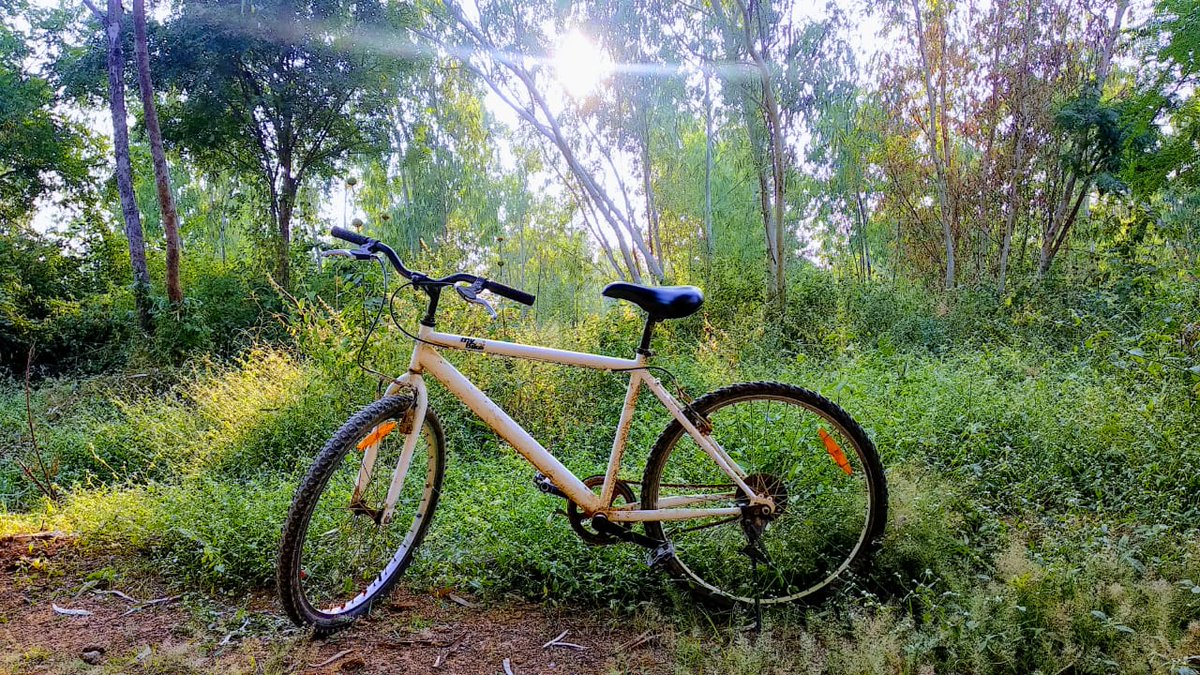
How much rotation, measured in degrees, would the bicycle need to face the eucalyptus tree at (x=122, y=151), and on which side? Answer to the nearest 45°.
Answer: approximately 45° to its right

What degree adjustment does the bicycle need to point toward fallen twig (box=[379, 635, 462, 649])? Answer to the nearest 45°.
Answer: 0° — it already faces it

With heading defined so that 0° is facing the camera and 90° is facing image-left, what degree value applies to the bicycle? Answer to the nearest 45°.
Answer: approximately 90°

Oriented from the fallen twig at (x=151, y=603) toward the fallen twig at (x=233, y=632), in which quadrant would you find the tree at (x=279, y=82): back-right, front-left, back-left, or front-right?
back-left

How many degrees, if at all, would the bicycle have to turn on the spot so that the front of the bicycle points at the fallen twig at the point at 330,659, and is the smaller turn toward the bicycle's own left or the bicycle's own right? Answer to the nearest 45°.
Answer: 0° — it already faces it

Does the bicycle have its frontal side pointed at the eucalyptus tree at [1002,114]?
no

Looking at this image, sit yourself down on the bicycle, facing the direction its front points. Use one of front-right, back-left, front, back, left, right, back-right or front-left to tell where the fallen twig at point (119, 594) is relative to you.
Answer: front

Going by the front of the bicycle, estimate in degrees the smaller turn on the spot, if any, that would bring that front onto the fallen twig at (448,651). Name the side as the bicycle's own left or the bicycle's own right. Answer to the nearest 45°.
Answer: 0° — it already faces it

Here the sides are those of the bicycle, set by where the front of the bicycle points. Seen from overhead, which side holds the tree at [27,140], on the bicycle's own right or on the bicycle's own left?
on the bicycle's own right

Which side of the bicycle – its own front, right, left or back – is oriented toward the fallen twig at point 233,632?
front

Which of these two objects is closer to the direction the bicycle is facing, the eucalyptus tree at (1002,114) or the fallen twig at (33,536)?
the fallen twig
